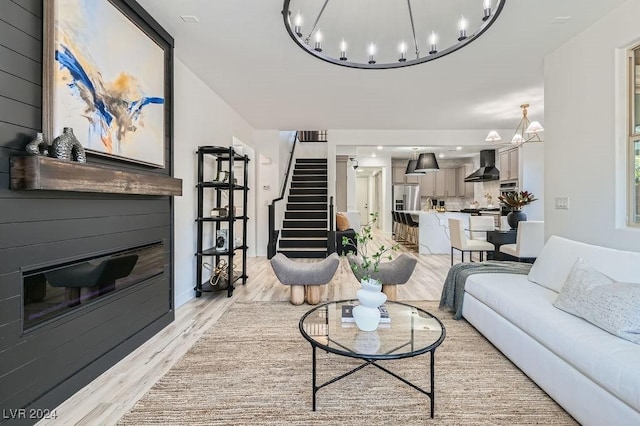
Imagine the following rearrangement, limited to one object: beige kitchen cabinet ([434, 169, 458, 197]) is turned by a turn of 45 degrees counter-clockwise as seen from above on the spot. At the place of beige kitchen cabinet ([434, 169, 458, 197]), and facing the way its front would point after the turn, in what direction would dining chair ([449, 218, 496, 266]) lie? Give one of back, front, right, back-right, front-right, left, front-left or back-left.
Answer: front-right

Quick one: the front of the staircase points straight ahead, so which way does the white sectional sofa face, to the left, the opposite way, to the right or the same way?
to the right

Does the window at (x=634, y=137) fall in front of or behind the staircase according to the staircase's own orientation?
in front

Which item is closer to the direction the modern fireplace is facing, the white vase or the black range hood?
the white vase

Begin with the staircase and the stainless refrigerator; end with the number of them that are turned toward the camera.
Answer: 2

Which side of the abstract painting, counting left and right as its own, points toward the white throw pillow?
front

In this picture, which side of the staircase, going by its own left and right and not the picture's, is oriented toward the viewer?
front

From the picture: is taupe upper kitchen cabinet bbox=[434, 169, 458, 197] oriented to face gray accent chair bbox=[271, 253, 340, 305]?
yes

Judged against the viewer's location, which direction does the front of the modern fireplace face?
facing the viewer and to the right of the viewer

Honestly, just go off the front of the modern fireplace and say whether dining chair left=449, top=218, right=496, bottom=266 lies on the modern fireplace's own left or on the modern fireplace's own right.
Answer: on the modern fireplace's own left

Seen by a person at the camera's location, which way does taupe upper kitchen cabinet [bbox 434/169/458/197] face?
facing the viewer

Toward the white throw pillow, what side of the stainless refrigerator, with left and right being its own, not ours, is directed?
front

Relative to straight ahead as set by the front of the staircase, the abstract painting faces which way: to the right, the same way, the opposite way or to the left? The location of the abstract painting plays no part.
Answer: to the left

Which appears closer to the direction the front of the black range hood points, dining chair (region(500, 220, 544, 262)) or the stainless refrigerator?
the dining chair
